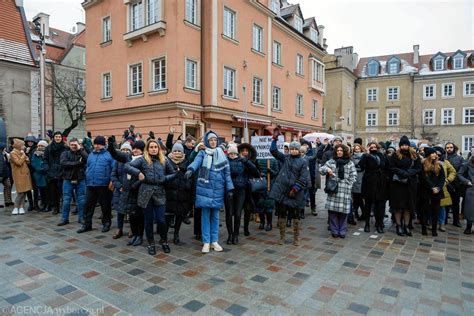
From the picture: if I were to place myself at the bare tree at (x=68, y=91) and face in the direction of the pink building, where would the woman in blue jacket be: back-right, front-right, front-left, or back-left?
front-right

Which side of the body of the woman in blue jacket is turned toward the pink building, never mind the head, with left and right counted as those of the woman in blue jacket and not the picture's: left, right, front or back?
back

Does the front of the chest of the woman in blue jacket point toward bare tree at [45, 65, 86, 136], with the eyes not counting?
no

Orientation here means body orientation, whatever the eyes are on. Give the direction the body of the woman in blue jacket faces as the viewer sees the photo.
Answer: toward the camera

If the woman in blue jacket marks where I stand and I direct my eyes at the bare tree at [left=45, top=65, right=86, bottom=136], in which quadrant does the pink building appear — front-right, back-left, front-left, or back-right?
front-right
